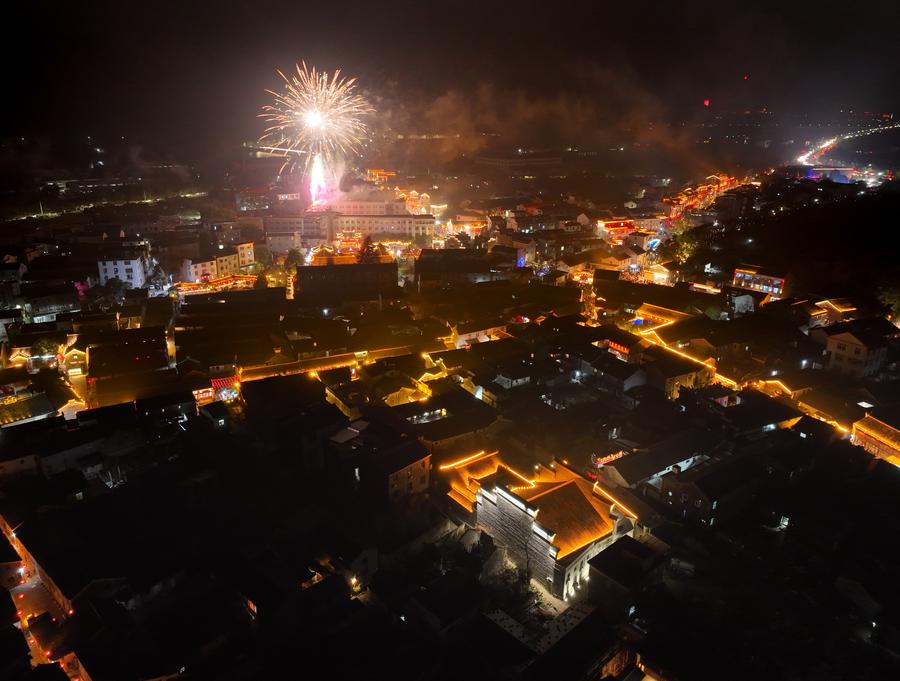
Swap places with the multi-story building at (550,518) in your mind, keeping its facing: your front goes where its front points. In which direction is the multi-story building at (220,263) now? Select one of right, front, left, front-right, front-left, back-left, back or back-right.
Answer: back

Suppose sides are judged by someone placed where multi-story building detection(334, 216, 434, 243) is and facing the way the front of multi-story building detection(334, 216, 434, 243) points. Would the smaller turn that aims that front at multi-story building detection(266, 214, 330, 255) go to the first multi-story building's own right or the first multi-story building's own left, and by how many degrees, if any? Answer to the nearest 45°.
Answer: approximately 90° to the first multi-story building's own right

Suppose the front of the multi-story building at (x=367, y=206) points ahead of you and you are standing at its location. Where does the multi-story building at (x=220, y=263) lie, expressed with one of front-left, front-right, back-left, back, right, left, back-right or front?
front-right

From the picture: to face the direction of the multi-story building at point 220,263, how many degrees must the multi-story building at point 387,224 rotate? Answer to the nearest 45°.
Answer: approximately 45° to its right

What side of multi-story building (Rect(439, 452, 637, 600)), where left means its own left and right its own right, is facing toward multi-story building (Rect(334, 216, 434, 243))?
back

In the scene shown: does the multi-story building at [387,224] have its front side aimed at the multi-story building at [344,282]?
yes

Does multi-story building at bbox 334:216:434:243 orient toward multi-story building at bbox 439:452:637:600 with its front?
yes

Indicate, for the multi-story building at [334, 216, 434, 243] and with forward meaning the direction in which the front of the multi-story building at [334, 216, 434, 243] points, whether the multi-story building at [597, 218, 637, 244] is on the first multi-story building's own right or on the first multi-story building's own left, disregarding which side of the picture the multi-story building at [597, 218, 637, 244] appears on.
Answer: on the first multi-story building's own left

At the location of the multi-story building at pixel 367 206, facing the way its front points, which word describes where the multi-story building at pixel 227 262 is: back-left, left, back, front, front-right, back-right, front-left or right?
front-right

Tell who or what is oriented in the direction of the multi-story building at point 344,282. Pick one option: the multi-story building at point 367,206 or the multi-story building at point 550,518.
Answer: the multi-story building at point 367,206

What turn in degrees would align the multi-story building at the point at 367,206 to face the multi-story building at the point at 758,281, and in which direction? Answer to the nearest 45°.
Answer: approximately 45° to its left

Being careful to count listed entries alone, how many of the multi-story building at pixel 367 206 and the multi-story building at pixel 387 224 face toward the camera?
2

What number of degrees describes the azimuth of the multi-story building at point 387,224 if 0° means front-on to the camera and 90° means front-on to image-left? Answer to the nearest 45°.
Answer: approximately 0°
